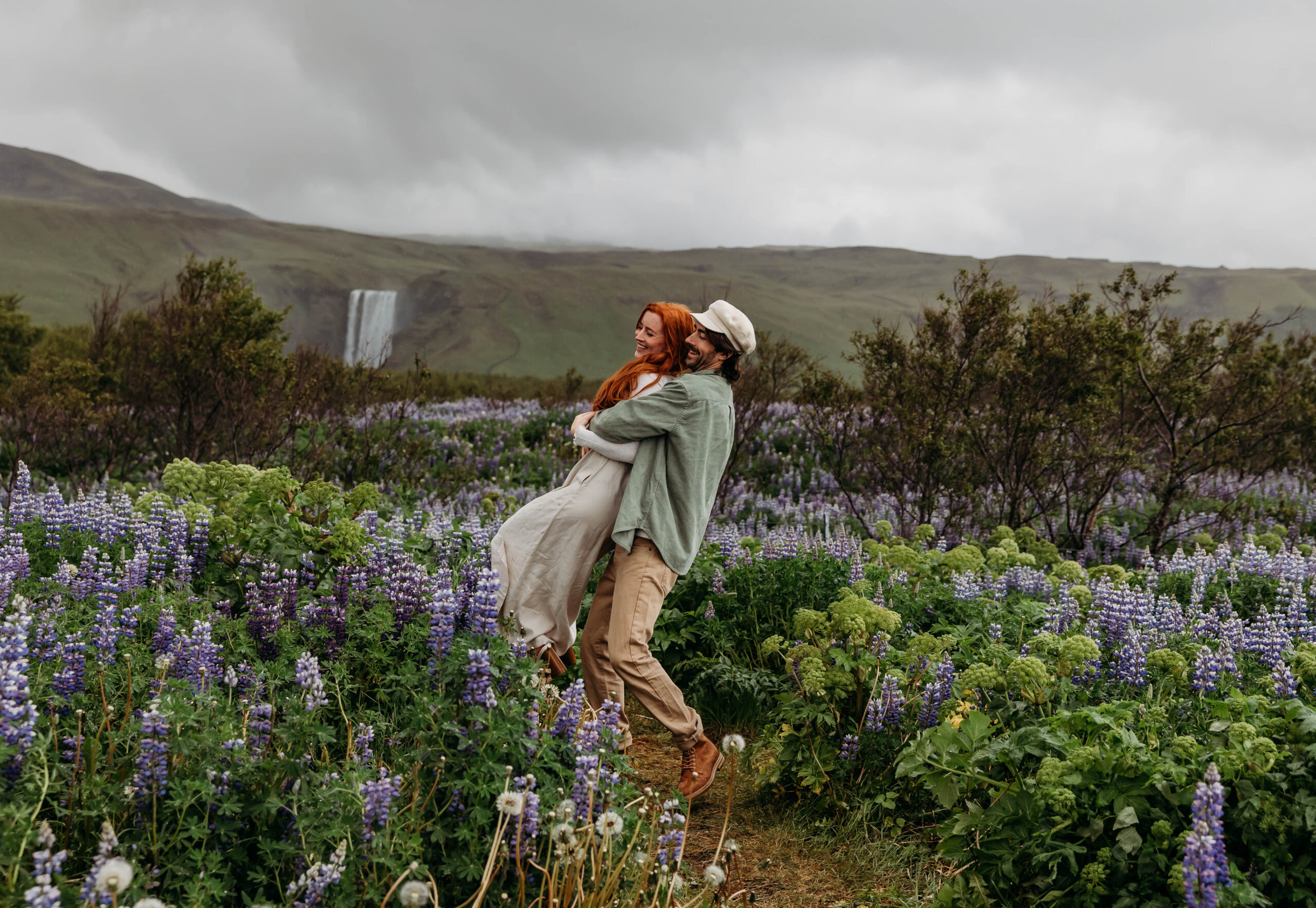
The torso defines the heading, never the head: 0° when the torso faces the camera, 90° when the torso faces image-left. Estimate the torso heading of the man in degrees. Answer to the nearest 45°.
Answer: approximately 90°

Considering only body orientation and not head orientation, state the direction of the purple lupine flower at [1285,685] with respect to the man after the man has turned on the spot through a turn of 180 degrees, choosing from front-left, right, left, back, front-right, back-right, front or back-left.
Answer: front
